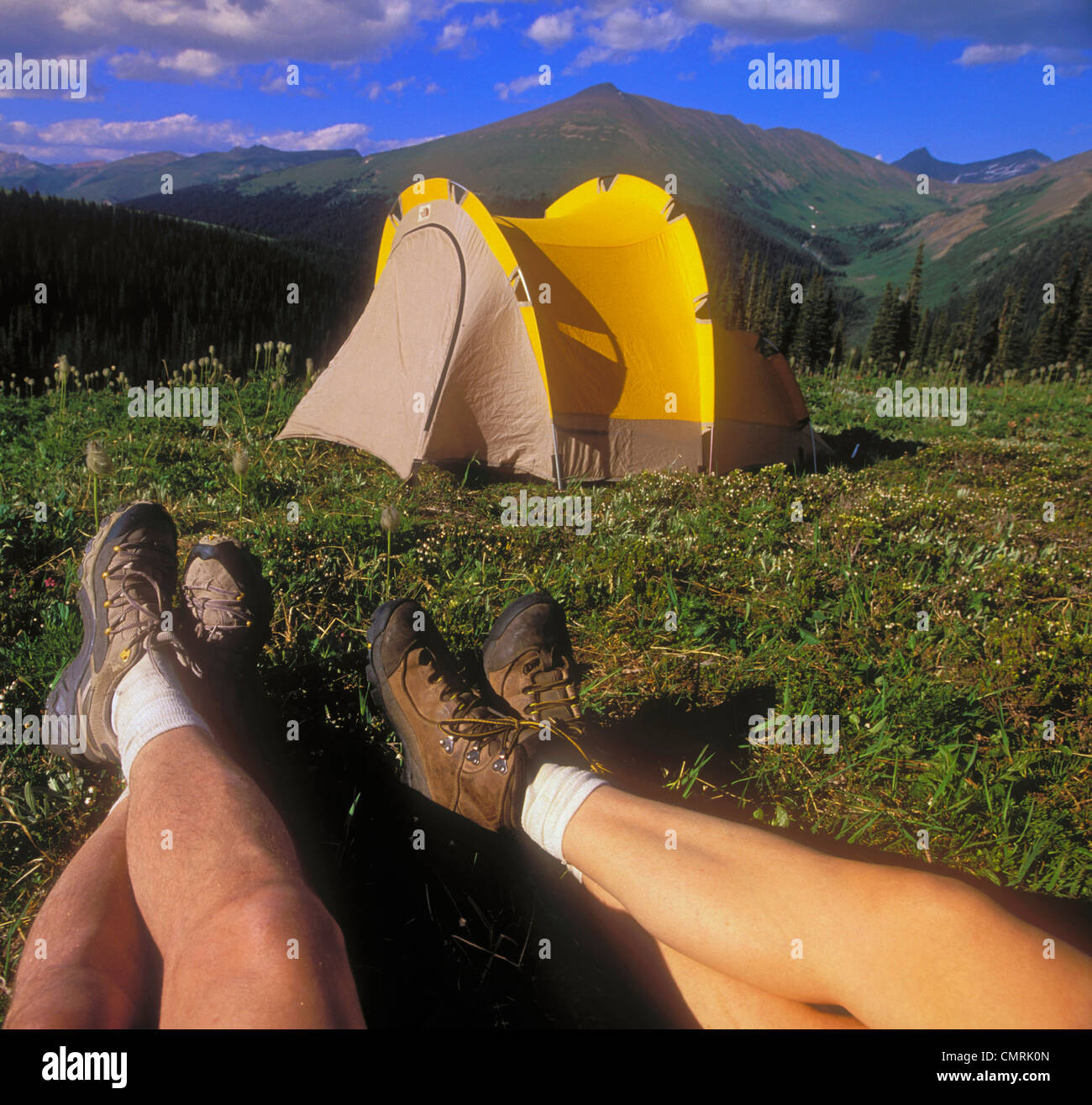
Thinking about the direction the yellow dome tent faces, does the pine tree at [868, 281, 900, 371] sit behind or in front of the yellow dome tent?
behind

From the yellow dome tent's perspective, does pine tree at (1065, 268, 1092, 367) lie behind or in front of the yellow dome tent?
behind

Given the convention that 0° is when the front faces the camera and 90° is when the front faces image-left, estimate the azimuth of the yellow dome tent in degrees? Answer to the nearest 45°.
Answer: approximately 45°

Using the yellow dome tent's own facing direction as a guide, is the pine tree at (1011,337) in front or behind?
behind

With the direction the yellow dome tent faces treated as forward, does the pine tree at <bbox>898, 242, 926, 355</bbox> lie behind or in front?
behind
